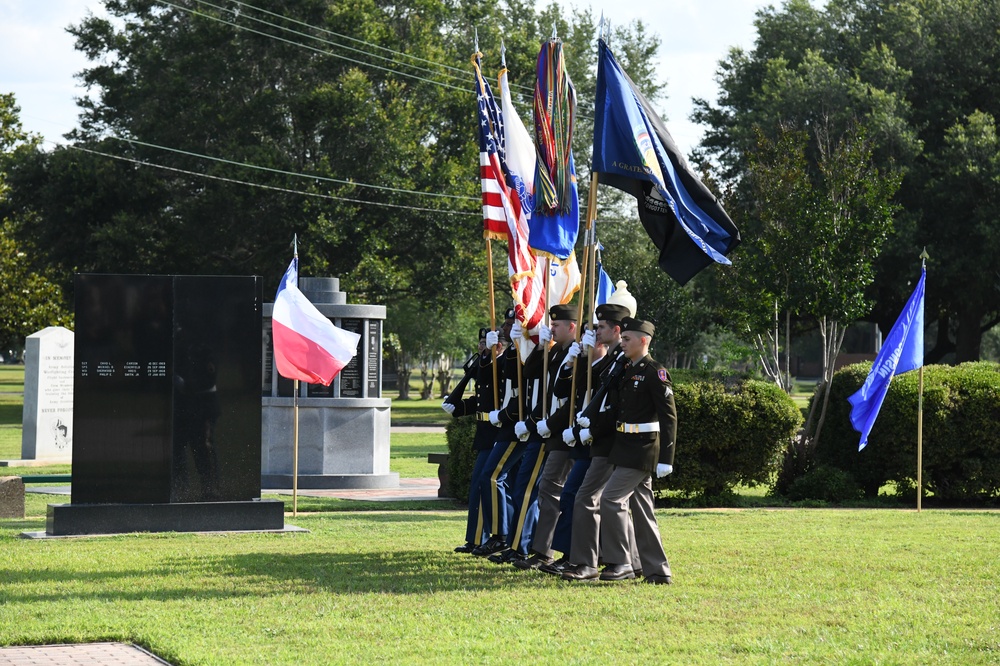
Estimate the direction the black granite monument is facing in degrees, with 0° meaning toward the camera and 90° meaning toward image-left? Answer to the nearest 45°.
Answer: approximately 0°

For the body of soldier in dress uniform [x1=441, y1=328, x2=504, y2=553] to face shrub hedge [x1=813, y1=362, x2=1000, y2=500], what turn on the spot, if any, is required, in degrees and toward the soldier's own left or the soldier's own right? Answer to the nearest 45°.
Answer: approximately 180°

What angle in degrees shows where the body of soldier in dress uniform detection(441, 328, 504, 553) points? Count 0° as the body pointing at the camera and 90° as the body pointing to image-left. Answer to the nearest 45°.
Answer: approximately 45°

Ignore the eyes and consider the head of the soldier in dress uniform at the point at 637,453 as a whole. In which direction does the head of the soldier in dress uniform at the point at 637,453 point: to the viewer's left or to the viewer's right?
to the viewer's left

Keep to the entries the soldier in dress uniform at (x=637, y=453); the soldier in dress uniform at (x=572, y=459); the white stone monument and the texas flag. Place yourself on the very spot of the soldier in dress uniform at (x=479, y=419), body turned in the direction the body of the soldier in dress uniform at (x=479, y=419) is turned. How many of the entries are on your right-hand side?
2
